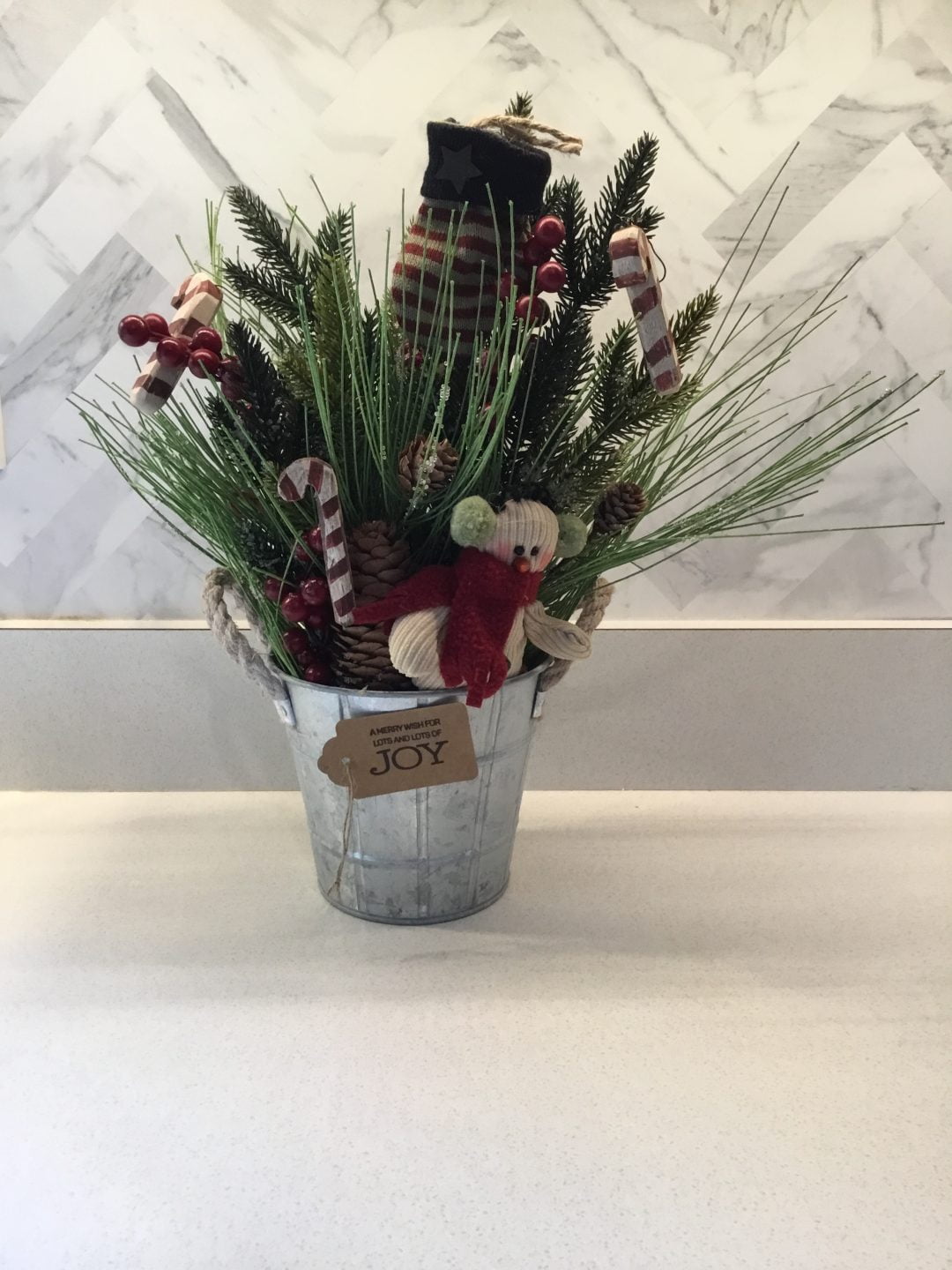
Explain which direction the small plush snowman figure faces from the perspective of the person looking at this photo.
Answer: facing the viewer and to the right of the viewer
